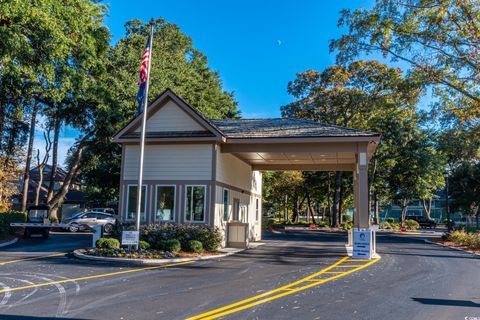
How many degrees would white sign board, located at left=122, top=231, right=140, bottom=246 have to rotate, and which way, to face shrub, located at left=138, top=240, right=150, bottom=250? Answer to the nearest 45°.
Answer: approximately 135° to its left

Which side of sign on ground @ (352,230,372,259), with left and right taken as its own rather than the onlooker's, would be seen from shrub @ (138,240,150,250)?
right

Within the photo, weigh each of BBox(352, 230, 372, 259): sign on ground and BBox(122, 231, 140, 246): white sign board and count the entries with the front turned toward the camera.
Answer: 2

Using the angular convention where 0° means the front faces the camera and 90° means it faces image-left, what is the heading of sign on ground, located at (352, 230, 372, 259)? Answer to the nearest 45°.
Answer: approximately 0°

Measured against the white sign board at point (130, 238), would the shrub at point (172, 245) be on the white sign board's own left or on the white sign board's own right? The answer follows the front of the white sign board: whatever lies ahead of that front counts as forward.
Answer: on the white sign board's own left

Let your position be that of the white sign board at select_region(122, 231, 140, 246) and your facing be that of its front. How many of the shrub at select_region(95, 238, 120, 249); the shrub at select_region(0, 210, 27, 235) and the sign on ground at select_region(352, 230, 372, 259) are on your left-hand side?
1

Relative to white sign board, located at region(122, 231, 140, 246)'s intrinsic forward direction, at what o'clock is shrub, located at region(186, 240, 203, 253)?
The shrub is roughly at 8 o'clock from the white sign board.

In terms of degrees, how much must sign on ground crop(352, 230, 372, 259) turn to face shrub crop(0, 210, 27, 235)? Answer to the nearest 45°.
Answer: approximately 90° to its right

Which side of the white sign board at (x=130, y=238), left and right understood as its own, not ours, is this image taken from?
front

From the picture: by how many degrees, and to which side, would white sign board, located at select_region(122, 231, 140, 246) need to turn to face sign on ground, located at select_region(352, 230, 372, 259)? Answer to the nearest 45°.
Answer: approximately 90° to its left

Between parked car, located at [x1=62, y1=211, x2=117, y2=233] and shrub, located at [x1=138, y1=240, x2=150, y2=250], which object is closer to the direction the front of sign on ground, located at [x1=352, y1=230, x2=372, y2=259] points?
the shrub

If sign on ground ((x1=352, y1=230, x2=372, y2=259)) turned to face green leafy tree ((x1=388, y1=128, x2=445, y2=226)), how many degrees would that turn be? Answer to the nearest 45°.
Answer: approximately 180°

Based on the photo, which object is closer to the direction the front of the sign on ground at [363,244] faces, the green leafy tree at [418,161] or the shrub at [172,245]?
the shrub
